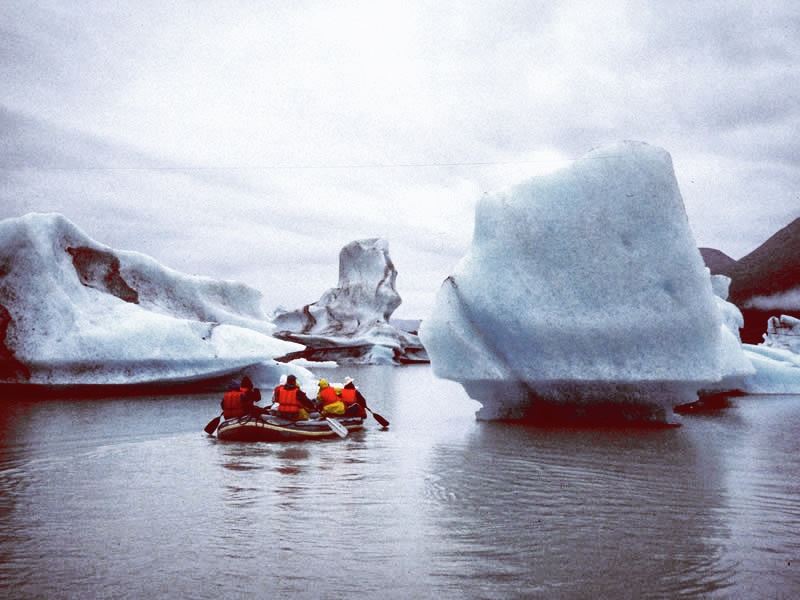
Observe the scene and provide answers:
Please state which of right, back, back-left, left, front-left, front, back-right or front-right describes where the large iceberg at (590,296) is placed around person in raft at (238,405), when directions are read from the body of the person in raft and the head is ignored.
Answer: front-right

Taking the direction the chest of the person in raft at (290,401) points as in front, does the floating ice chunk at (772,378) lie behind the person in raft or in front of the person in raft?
in front

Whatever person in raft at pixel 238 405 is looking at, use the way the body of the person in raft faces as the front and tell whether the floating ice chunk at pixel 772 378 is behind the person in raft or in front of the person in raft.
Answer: in front

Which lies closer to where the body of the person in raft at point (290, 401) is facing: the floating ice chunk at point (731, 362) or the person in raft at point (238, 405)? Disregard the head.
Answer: the floating ice chunk

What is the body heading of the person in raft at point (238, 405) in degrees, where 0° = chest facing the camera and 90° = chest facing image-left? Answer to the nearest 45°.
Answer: approximately 225°

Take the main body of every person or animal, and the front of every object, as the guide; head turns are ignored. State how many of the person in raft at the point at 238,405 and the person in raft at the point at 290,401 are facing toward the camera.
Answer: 0

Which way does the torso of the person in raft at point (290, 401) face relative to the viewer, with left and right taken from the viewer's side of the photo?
facing away from the viewer and to the right of the viewer
